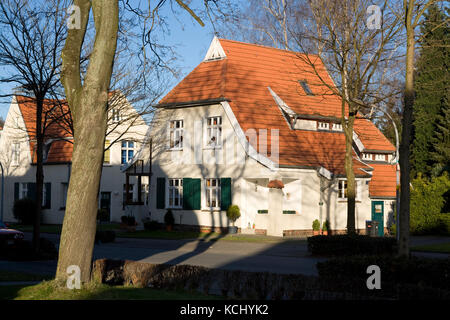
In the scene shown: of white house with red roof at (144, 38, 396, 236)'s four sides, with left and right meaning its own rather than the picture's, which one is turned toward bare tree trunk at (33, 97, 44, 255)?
right

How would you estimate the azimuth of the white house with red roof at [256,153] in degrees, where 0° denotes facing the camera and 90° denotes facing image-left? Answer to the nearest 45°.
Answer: approximately 315°

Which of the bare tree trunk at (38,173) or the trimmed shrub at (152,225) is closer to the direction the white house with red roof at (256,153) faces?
the bare tree trunk

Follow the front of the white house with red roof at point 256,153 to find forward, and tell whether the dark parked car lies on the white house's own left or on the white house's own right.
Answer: on the white house's own right

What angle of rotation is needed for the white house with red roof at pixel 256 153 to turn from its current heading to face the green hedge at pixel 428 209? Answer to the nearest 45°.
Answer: approximately 45° to its left

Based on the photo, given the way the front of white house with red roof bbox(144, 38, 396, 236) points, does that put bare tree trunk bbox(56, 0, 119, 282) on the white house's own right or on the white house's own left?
on the white house's own right

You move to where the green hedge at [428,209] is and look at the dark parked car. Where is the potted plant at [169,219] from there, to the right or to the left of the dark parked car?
right
